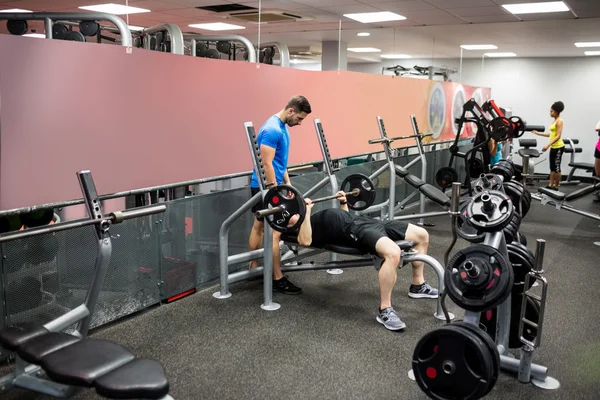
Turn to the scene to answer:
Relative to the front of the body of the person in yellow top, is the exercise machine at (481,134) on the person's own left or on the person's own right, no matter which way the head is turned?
on the person's own left

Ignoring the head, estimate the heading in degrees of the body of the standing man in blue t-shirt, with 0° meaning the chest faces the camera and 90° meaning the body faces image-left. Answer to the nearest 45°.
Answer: approximately 270°

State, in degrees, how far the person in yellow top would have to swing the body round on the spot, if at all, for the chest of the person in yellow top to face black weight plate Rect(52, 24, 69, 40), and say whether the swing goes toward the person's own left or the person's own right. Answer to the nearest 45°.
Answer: approximately 45° to the person's own left

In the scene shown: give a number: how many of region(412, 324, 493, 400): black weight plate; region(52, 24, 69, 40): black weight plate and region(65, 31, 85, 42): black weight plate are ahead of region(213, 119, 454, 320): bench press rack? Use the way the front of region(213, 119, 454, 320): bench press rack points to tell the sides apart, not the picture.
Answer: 1

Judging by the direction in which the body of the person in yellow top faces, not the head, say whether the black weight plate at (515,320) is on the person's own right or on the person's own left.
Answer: on the person's own left

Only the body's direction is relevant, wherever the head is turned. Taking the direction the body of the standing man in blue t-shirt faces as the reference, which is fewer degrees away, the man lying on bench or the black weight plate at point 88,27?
the man lying on bench

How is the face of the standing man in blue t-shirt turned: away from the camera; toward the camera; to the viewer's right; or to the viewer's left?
to the viewer's right

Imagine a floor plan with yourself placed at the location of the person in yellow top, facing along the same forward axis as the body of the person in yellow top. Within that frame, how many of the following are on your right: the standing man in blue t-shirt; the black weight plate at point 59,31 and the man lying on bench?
0

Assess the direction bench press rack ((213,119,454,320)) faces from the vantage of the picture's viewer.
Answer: facing the viewer and to the right of the viewer

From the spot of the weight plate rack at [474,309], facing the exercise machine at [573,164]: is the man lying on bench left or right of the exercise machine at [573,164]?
left

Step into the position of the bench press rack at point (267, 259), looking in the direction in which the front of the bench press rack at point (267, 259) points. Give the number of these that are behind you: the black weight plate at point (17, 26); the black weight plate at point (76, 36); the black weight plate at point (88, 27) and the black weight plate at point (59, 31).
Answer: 4

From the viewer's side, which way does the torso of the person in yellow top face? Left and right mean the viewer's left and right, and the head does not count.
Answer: facing to the left of the viewer
